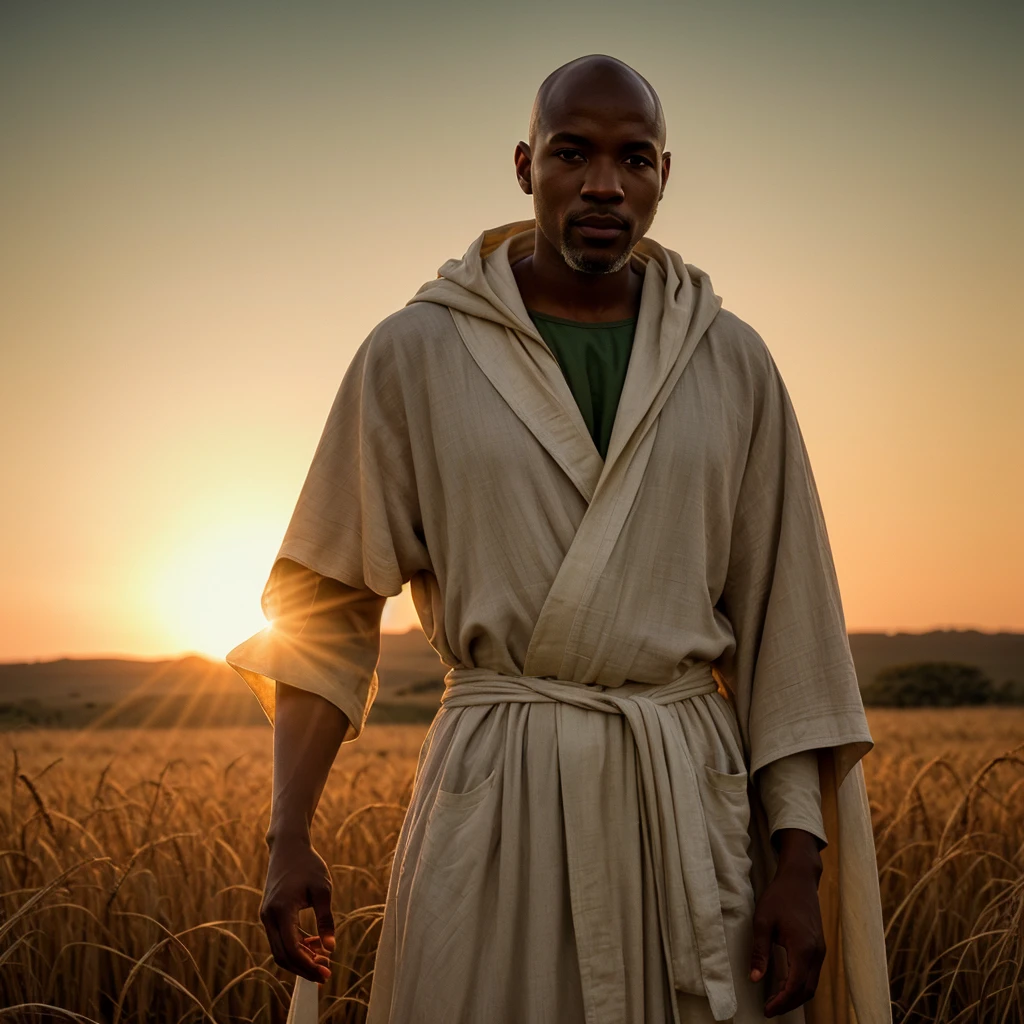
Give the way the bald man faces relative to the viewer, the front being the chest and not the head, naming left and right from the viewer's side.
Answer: facing the viewer
